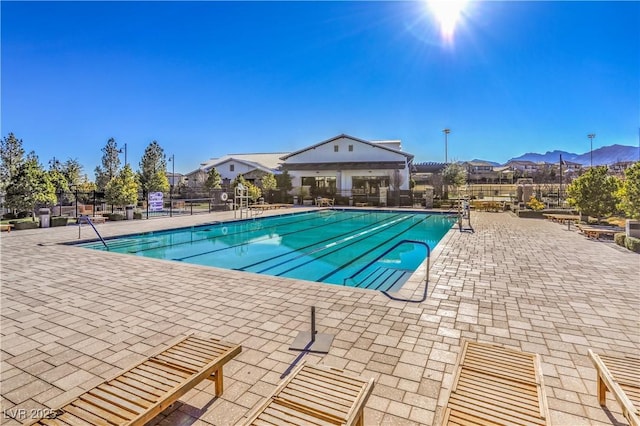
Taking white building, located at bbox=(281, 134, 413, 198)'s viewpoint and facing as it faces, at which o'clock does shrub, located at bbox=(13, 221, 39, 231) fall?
The shrub is roughly at 1 o'clock from the white building.

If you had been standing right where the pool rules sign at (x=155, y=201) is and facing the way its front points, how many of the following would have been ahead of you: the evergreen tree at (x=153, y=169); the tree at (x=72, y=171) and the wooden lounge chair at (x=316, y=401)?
1

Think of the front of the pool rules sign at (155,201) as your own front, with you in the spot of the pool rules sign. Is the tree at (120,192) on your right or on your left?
on your right

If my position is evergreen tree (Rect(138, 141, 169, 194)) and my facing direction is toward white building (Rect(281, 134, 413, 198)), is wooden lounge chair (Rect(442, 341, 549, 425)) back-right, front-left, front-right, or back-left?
front-right

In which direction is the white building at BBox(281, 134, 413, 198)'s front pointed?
toward the camera

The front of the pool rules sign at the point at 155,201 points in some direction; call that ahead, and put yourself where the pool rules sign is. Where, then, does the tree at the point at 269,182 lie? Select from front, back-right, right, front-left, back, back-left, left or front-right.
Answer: back-left

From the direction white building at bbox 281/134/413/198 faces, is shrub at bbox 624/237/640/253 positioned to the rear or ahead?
ahead

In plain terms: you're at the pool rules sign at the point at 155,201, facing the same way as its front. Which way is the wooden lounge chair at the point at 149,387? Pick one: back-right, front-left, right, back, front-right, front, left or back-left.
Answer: front

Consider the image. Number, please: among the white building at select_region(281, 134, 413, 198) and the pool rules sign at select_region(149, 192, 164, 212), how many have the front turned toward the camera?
2

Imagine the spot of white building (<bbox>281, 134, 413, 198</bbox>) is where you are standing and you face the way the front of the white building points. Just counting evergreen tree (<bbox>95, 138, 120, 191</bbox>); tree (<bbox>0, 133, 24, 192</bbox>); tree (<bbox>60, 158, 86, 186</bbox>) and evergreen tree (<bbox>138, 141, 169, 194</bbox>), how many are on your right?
4

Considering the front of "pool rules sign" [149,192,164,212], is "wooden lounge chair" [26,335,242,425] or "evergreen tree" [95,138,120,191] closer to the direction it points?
the wooden lounge chair

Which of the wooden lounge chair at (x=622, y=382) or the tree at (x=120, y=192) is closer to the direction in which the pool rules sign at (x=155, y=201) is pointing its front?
the wooden lounge chair

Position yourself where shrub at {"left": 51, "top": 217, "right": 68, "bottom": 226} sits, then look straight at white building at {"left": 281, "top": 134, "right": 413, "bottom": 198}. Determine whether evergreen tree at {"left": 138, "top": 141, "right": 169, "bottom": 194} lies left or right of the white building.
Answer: left

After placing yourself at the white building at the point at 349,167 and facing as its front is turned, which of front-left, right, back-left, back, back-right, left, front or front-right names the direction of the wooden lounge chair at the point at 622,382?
front

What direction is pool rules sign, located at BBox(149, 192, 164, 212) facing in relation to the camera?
toward the camera
